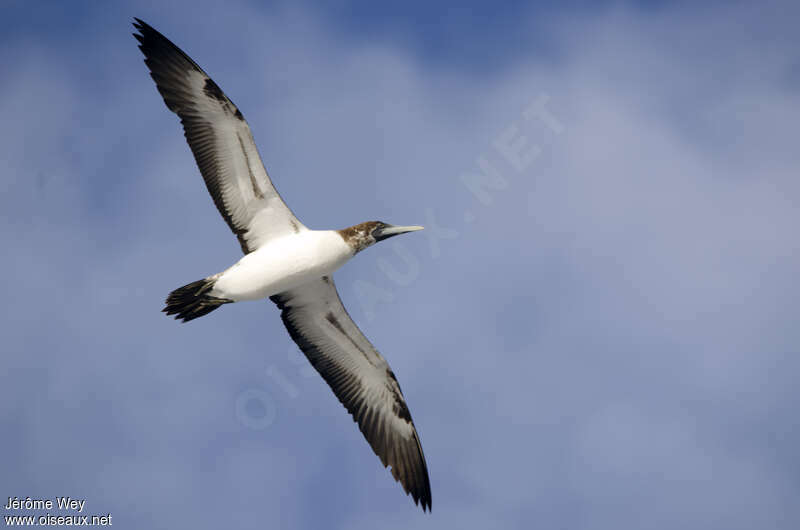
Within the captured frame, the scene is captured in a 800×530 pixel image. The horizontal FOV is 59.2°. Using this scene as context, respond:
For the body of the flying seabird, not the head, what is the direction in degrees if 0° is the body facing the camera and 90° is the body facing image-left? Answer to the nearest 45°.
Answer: approximately 270°
